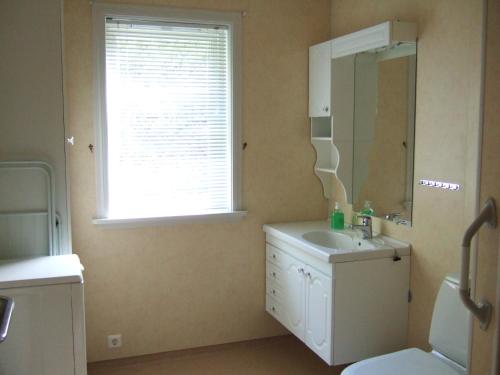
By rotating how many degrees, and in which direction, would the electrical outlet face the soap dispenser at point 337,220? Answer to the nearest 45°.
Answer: approximately 90° to its left

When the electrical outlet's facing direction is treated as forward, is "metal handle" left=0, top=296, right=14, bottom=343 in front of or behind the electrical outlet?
in front

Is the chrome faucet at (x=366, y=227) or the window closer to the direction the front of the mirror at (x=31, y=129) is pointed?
the chrome faucet

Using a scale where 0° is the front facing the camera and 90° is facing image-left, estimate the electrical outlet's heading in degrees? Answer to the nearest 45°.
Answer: approximately 0°
